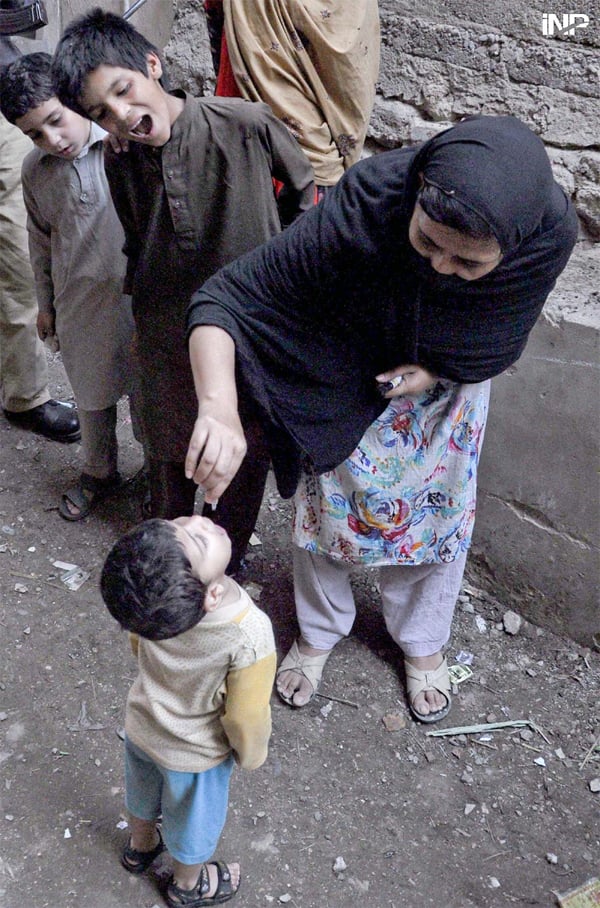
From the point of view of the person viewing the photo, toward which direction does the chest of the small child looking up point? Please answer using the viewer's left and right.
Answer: facing away from the viewer and to the right of the viewer

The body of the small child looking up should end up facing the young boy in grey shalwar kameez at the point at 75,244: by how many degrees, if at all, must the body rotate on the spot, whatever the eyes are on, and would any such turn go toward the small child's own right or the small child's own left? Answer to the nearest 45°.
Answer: approximately 45° to the small child's own left

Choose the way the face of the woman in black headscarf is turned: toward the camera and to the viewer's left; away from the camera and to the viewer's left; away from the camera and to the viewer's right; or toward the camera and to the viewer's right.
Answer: toward the camera and to the viewer's left

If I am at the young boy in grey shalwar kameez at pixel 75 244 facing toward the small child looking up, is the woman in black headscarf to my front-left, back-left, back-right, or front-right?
front-left

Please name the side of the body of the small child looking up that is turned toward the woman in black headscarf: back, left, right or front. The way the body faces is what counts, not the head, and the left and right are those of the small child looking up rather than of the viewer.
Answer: front

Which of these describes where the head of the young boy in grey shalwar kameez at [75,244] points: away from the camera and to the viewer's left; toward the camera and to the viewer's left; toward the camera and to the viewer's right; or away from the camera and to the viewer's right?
toward the camera and to the viewer's right

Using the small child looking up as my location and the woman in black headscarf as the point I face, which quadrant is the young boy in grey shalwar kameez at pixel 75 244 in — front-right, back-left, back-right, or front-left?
front-left
